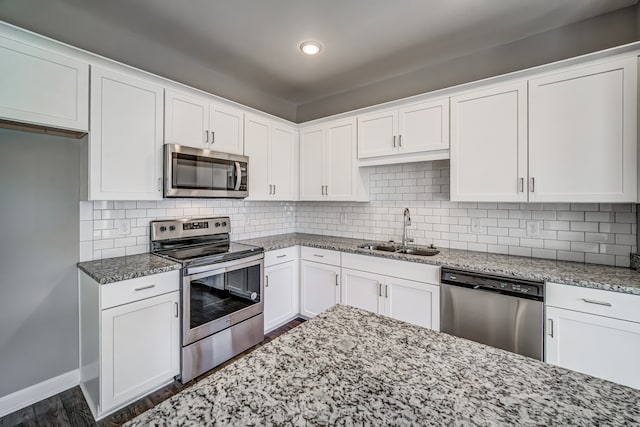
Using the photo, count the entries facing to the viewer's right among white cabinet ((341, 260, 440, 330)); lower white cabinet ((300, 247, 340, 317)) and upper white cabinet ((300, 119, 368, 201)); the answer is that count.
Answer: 0

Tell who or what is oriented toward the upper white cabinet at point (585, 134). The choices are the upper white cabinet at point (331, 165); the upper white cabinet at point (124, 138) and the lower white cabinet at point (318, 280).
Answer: the upper white cabinet at point (124, 138)

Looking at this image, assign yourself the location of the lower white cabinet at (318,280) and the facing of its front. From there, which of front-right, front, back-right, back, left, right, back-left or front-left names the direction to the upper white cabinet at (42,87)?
front

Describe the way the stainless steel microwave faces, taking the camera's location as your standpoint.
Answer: facing the viewer and to the right of the viewer

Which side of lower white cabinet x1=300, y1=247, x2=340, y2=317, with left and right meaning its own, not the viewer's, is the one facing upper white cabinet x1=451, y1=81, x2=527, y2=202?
left

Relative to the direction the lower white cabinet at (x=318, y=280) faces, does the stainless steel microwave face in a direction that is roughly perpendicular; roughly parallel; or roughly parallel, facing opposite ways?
roughly perpendicular

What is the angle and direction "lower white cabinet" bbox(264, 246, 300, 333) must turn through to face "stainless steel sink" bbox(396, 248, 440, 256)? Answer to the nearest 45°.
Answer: approximately 45° to its left

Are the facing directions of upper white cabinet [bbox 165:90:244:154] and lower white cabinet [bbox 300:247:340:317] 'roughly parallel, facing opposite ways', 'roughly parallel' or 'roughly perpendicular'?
roughly perpendicular

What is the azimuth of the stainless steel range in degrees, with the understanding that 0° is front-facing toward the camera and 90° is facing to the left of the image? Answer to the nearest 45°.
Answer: approximately 315°

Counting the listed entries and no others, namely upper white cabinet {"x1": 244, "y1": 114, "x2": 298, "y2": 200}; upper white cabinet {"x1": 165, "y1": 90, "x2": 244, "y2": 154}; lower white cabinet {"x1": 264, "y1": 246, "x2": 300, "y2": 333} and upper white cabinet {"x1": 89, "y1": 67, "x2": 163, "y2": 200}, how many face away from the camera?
0

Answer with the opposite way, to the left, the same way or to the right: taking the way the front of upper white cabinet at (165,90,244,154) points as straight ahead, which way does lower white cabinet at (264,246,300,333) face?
the same way

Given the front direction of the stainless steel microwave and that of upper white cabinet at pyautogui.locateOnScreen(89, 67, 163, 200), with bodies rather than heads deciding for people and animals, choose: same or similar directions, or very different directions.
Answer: same or similar directions

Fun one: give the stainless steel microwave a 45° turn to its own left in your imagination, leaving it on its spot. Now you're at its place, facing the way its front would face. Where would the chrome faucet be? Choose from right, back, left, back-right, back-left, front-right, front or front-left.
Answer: front

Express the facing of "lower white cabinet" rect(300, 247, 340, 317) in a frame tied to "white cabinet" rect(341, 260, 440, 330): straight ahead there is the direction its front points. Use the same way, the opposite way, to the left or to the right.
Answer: the same way

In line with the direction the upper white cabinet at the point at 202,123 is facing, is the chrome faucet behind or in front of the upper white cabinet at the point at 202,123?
in front

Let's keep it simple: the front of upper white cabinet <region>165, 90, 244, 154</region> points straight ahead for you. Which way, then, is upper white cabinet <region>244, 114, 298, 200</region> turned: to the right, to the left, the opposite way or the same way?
the same way

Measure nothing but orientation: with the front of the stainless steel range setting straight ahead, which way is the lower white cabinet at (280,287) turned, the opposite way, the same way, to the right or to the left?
the same way

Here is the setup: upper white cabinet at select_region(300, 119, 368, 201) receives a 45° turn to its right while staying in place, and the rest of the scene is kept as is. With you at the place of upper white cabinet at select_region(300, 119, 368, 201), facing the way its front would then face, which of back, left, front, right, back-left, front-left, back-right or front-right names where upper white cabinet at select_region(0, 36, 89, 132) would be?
front-left

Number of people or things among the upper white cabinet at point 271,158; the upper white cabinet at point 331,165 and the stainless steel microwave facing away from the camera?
0

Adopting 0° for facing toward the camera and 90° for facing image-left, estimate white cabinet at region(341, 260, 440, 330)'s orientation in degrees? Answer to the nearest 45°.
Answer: approximately 45°

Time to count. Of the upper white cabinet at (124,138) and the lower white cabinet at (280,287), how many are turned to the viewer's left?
0
